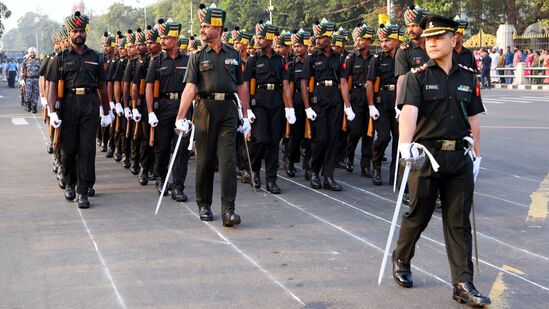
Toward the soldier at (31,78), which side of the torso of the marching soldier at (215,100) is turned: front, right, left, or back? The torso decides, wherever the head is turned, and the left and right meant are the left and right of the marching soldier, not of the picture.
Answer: back

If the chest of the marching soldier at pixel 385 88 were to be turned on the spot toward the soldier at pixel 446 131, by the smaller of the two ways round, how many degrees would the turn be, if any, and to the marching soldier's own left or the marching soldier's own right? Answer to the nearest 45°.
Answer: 0° — they already face them

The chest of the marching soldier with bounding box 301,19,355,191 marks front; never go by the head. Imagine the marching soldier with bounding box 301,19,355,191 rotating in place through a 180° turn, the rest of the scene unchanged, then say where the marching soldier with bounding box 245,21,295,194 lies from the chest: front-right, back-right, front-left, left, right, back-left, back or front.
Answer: left

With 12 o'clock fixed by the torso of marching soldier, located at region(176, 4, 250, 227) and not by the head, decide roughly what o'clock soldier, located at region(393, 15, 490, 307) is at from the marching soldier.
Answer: The soldier is roughly at 11 o'clock from the marching soldier.

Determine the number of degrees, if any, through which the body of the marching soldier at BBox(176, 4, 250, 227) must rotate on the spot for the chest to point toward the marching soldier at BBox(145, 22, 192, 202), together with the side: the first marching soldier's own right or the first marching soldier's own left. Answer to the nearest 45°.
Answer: approximately 180°

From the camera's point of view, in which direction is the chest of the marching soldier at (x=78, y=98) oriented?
toward the camera

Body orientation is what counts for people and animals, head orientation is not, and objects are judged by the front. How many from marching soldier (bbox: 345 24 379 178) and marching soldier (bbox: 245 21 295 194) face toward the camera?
2

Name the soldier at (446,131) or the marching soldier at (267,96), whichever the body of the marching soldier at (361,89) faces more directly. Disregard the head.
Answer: the soldier

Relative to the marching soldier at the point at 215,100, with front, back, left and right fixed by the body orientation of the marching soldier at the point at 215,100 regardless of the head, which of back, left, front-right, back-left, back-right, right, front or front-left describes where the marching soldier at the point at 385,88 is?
back-left

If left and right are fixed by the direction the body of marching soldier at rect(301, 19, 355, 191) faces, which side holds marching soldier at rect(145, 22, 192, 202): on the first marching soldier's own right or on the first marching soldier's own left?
on the first marching soldier's own right

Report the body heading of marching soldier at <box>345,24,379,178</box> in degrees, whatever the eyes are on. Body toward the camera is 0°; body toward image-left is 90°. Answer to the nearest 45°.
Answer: approximately 0°

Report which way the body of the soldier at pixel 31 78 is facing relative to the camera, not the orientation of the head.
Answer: toward the camera

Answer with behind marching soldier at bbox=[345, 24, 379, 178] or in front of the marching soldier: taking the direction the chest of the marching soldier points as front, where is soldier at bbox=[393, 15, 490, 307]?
in front

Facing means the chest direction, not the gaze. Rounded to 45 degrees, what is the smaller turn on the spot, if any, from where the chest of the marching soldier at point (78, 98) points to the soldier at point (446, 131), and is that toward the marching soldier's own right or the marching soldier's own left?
approximately 45° to the marching soldier's own left

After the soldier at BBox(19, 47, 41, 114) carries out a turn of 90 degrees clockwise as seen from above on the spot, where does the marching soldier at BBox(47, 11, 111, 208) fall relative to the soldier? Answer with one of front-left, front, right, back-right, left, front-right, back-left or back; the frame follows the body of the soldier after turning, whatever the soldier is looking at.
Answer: left

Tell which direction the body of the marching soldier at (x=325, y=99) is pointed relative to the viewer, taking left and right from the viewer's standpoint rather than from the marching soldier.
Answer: facing the viewer

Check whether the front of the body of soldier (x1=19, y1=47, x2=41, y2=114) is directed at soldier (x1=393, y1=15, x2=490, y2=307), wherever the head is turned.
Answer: yes
